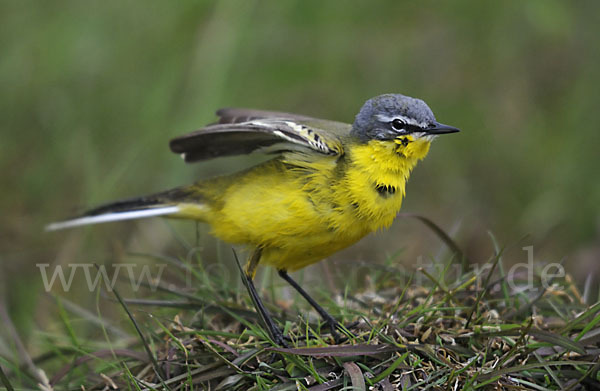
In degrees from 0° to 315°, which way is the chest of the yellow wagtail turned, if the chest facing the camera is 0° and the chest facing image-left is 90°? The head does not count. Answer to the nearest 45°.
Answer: approximately 270°
